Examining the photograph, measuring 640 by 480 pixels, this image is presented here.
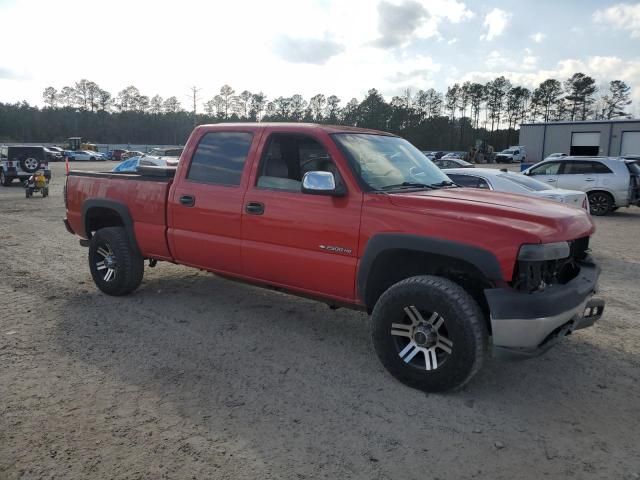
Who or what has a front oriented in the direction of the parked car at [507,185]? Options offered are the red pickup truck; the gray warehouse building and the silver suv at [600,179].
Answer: the gray warehouse building

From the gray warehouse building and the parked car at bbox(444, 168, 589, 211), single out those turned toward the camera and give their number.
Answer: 1

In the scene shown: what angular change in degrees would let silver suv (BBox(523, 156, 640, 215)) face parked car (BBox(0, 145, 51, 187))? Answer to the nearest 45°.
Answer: approximately 45° to its left

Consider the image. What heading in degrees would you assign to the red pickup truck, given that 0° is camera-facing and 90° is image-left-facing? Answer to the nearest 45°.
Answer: approximately 315°

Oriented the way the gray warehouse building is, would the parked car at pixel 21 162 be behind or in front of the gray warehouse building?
in front

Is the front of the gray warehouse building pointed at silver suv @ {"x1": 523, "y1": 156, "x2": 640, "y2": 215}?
yes

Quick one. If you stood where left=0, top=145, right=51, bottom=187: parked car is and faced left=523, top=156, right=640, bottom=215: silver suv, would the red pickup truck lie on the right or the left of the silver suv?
right

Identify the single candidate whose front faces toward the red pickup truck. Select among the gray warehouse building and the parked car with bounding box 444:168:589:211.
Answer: the gray warehouse building
